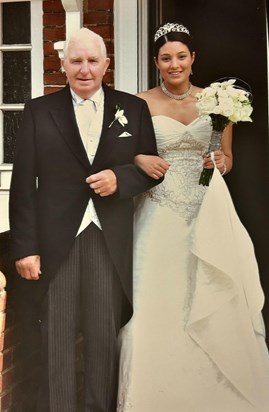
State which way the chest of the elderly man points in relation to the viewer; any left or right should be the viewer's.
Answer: facing the viewer

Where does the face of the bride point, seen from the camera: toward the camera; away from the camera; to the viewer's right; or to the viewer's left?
toward the camera

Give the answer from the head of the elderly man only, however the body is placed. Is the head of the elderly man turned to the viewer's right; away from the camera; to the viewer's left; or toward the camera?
toward the camera
